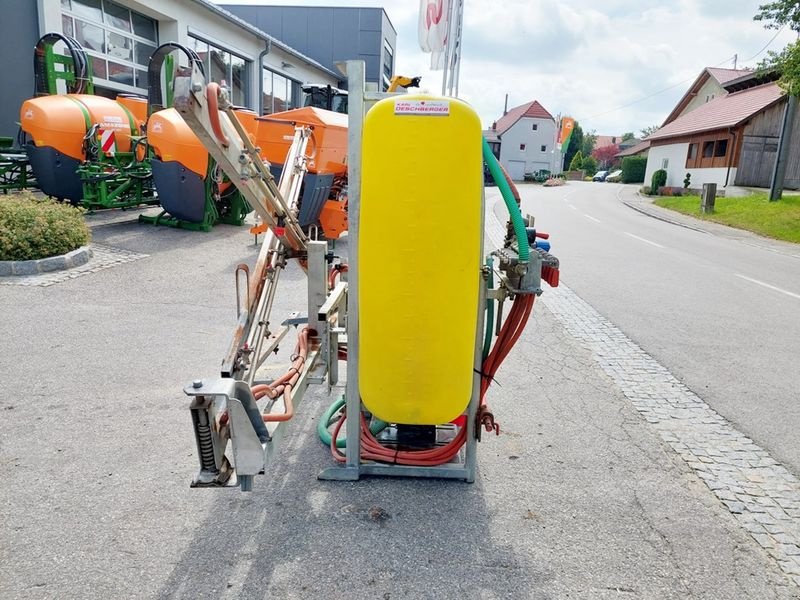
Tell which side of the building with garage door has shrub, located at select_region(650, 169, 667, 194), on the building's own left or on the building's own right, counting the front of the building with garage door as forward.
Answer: on the building's own left

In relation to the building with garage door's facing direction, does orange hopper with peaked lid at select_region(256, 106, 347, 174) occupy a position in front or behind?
in front

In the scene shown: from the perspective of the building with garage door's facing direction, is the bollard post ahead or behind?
ahead

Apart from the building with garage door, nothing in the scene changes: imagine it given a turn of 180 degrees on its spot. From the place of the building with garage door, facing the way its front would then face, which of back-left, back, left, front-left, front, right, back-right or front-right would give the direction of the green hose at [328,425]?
back-left

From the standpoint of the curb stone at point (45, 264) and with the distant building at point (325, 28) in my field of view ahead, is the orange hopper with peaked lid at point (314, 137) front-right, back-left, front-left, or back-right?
front-right

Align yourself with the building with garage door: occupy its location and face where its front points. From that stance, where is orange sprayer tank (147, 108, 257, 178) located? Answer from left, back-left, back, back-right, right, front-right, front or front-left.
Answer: front-right

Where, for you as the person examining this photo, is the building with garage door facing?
facing the viewer and to the right of the viewer

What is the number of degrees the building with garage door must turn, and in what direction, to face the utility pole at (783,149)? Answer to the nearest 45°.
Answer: approximately 45° to its left

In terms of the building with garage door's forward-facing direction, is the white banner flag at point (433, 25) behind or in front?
in front

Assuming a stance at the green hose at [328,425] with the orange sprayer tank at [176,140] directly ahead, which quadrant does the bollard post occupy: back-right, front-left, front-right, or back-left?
front-right

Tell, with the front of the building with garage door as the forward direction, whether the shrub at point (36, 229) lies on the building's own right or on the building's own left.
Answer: on the building's own right

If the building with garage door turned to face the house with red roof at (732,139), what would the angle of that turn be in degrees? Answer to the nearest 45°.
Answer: approximately 45° to its left

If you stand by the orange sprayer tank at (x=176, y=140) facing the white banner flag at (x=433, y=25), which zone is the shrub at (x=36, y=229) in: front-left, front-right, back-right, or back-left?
back-right

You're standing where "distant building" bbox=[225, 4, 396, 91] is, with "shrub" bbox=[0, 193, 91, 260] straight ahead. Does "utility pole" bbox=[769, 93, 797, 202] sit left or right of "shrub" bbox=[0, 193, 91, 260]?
left
